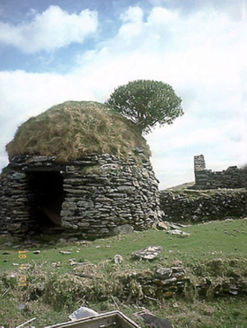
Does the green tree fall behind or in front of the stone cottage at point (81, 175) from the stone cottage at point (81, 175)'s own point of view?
behind

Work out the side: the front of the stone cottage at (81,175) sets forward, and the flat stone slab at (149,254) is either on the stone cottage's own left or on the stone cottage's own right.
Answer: on the stone cottage's own left

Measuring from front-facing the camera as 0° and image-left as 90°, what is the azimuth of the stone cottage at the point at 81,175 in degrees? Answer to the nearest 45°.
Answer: approximately 45°

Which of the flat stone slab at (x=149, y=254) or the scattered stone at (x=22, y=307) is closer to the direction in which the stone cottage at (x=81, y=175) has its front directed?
the scattered stone

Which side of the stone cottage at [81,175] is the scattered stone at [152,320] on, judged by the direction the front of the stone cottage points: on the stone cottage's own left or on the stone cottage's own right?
on the stone cottage's own left

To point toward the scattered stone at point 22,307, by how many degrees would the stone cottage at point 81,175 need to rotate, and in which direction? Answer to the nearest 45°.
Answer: approximately 45° to its left

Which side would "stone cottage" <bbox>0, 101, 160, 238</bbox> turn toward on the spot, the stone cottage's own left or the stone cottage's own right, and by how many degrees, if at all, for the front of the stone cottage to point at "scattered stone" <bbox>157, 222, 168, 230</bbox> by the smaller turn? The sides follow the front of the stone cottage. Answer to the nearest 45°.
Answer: approximately 135° to the stone cottage's own left

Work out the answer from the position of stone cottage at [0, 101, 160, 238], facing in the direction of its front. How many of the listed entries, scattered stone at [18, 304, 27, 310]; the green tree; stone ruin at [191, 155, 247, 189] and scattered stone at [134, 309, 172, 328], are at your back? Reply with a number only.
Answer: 2

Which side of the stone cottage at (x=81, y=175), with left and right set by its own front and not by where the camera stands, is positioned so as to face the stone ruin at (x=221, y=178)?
back

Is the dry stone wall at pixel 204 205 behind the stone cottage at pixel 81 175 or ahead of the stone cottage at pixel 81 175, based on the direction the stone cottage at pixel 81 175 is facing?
behind
